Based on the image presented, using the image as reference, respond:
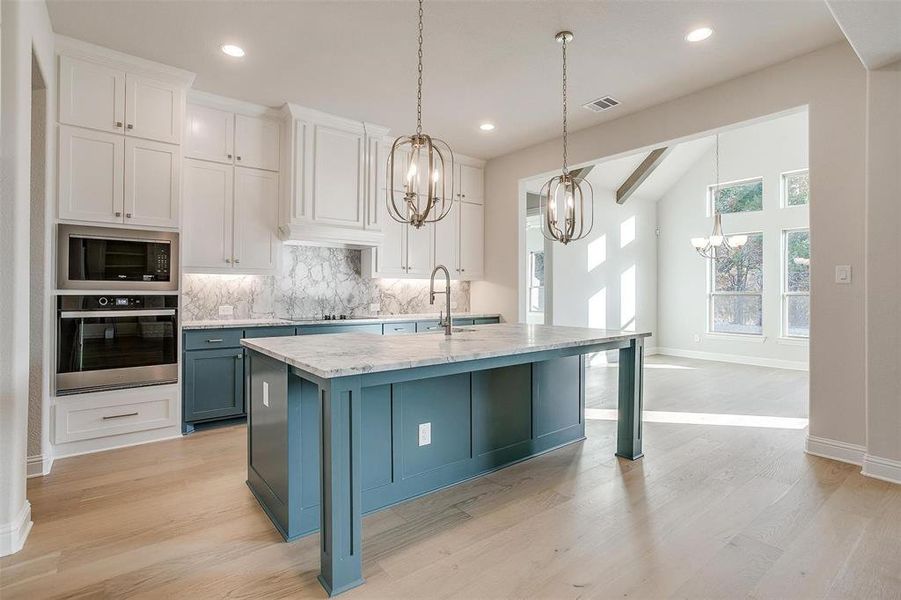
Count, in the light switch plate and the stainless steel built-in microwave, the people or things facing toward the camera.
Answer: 2

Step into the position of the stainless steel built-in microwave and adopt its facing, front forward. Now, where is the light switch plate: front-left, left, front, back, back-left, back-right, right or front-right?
front-left

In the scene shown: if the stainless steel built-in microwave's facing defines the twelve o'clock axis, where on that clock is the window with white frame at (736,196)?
The window with white frame is roughly at 9 o'clock from the stainless steel built-in microwave.

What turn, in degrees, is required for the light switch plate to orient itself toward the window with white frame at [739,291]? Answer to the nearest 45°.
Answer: approximately 180°

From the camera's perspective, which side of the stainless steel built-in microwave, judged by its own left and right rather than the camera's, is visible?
front

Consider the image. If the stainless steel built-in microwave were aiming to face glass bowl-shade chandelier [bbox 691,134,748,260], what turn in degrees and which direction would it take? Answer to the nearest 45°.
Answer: approximately 90° to its left

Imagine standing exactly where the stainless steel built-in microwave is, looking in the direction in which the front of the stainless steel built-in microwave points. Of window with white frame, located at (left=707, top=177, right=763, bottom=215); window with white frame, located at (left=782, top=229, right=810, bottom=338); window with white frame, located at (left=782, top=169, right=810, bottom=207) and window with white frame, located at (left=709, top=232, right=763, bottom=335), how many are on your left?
4

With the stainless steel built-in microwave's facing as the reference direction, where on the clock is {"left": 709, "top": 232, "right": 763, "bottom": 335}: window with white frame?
The window with white frame is roughly at 9 o'clock from the stainless steel built-in microwave.

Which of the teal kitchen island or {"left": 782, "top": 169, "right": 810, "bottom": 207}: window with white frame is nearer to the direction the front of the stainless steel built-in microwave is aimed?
the teal kitchen island

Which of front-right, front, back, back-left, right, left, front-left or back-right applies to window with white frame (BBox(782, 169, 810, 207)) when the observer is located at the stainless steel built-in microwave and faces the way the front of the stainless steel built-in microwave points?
left
